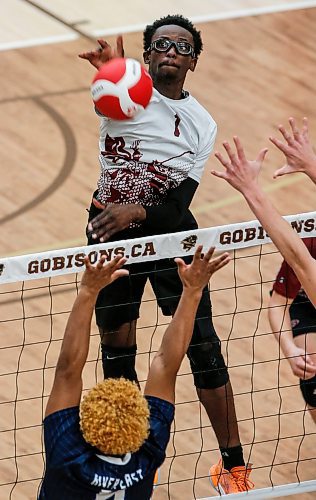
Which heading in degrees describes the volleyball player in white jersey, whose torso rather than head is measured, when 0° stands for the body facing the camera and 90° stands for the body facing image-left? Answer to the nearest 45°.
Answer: approximately 0°
